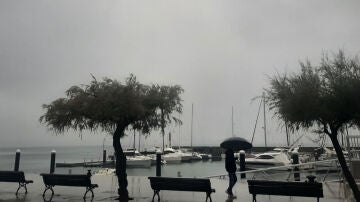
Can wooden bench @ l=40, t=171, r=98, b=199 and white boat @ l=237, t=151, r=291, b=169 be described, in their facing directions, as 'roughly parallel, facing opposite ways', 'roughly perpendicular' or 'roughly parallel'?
roughly perpendicular

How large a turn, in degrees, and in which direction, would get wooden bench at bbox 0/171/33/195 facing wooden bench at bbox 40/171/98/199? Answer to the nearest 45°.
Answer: approximately 90° to its right

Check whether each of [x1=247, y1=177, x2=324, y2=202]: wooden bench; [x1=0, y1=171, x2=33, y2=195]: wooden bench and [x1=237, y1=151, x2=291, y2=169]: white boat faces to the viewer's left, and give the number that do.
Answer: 1

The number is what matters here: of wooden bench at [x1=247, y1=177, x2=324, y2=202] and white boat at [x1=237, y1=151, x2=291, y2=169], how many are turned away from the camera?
1

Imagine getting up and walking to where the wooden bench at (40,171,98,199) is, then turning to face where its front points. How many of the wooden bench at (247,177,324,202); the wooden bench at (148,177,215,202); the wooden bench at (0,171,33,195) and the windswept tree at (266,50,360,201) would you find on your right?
3

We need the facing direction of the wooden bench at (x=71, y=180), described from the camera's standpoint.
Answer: facing away from the viewer and to the right of the viewer

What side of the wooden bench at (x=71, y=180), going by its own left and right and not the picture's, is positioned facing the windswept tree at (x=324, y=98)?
right

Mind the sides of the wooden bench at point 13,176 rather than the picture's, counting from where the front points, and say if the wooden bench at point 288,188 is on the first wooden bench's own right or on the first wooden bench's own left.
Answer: on the first wooden bench's own right

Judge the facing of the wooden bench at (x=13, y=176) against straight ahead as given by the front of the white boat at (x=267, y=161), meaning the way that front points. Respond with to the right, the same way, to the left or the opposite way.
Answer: to the right

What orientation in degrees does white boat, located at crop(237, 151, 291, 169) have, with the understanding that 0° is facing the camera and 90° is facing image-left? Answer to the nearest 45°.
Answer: approximately 90°

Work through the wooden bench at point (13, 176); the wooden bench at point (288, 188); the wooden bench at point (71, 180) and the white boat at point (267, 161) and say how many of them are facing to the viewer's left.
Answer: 1

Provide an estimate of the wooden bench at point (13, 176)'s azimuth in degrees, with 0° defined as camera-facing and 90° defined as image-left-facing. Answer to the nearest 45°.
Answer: approximately 225°

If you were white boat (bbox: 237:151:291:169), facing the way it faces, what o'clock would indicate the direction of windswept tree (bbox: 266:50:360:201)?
The windswept tree is roughly at 9 o'clock from the white boat.

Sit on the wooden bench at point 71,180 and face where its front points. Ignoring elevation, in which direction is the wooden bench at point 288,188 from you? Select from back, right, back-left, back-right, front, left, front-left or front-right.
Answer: right

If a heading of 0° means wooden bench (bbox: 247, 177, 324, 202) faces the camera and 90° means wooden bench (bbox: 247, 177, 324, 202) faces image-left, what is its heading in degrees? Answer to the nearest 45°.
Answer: approximately 180°

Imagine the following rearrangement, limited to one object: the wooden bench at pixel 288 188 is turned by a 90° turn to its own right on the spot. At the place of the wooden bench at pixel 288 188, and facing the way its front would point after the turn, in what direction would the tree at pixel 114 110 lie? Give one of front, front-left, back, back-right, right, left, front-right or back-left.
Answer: back
